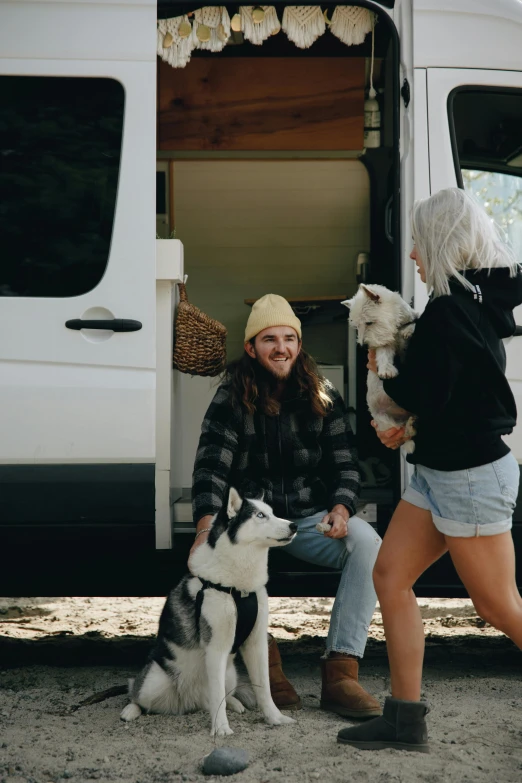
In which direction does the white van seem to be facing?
to the viewer's right

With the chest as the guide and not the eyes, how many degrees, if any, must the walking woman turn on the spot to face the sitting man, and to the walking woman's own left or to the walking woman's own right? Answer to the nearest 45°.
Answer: approximately 45° to the walking woman's own right

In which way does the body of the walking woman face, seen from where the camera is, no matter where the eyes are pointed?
to the viewer's left

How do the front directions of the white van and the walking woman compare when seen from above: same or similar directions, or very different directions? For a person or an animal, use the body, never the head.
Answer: very different directions

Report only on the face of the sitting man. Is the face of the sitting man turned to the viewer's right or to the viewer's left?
to the viewer's right

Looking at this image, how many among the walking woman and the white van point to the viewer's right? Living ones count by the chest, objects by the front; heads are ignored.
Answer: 1

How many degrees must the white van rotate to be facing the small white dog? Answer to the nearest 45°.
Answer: approximately 45° to its right
